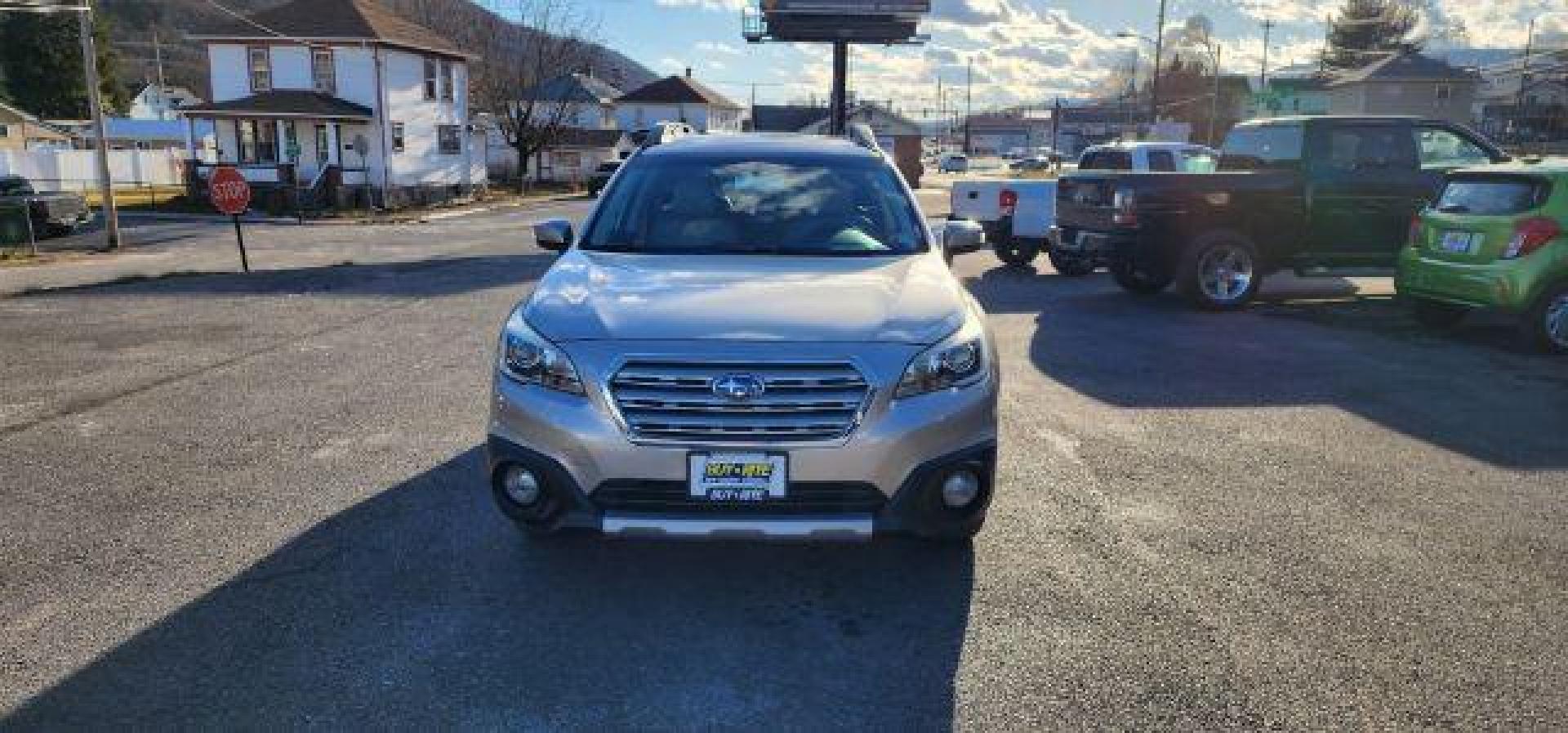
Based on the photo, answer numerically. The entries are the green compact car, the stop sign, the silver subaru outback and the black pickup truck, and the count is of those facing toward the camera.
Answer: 2

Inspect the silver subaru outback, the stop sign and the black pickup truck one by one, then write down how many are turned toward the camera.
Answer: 2

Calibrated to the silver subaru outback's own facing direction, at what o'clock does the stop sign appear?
The stop sign is roughly at 5 o'clock from the silver subaru outback.

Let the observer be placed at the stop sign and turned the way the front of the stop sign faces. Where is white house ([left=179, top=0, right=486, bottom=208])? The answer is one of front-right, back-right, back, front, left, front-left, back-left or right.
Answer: back

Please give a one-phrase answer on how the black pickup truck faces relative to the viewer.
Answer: facing away from the viewer and to the right of the viewer

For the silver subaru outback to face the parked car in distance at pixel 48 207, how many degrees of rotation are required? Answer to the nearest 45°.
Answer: approximately 135° to its right

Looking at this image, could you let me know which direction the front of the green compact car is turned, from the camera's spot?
facing away from the viewer and to the right of the viewer

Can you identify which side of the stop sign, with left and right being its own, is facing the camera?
front

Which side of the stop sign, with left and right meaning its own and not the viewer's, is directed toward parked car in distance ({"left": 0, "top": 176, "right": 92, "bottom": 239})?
back

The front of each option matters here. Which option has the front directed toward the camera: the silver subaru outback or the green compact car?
the silver subaru outback

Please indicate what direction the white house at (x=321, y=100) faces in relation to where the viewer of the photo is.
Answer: facing the viewer and to the left of the viewer

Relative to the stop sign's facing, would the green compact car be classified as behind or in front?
in front

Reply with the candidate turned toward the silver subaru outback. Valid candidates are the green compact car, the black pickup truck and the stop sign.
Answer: the stop sign

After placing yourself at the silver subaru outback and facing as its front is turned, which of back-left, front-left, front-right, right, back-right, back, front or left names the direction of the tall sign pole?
back

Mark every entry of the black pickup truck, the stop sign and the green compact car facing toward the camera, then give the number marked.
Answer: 1
